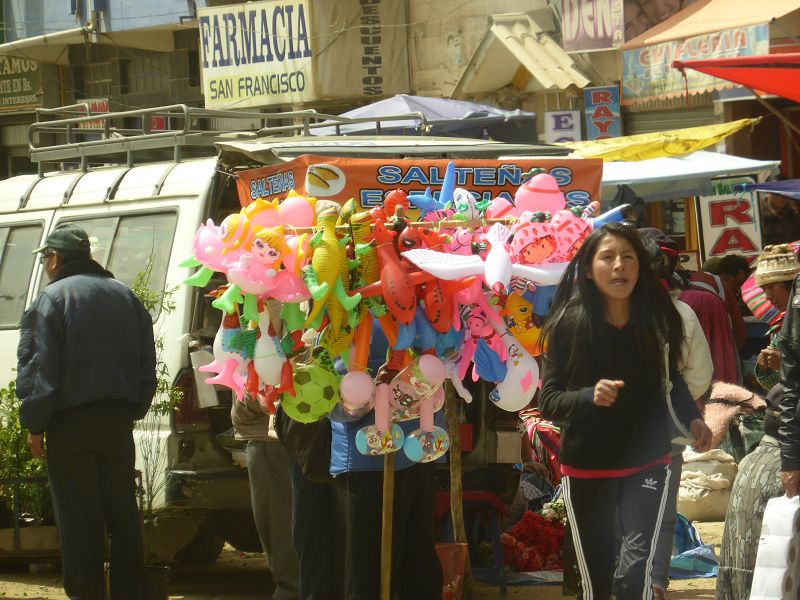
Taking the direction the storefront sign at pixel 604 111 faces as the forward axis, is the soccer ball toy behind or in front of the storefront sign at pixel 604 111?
in front

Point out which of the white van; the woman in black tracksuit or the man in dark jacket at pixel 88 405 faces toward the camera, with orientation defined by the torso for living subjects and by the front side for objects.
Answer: the woman in black tracksuit

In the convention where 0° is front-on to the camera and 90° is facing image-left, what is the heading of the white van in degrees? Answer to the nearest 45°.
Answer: approximately 135°

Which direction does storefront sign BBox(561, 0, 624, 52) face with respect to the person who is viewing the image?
facing the viewer

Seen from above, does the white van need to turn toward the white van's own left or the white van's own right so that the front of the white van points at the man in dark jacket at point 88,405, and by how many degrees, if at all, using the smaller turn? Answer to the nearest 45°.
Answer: approximately 135° to the white van's own left

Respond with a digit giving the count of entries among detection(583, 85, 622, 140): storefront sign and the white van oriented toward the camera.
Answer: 1

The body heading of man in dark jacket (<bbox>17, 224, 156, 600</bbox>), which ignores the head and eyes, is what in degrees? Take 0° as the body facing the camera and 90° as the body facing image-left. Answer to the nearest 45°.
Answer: approximately 135°

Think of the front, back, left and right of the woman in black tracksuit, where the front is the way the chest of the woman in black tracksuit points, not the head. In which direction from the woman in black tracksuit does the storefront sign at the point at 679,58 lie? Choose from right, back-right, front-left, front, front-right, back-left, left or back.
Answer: back

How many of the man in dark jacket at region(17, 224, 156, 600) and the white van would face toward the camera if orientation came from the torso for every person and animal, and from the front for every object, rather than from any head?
0

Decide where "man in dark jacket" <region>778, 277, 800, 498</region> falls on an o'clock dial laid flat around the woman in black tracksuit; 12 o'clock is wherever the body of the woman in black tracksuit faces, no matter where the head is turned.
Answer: The man in dark jacket is roughly at 9 o'clock from the woman in black tracksuit.

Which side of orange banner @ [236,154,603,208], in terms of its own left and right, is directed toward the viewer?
front

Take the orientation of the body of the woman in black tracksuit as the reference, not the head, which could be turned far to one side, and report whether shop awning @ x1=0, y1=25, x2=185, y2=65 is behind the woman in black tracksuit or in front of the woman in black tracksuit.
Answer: behind
